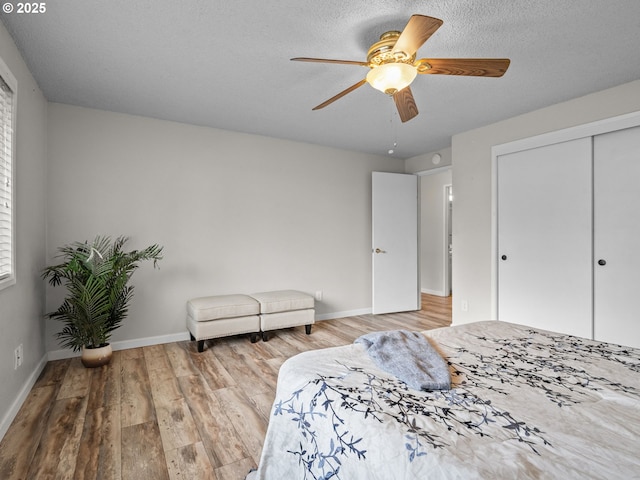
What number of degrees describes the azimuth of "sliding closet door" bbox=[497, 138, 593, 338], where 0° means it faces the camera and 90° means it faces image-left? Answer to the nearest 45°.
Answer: approximately 45°

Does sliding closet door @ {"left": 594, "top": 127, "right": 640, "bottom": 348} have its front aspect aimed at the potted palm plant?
yes

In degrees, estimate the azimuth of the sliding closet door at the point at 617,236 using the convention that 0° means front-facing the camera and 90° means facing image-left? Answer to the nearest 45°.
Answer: approximately 45°

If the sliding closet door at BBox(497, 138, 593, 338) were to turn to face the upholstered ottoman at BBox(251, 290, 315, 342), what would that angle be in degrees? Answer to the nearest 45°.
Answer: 0° — it already faces it

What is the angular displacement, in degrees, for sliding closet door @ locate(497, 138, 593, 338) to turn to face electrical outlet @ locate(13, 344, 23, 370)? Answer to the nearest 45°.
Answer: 0° — it already faces it

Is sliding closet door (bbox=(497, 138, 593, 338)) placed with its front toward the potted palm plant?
yes
